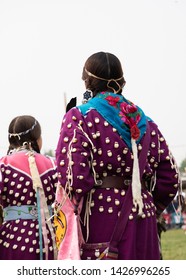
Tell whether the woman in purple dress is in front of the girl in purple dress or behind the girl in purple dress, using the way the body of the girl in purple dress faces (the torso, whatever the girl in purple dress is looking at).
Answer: behind

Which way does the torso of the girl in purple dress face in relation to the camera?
away from the camera
